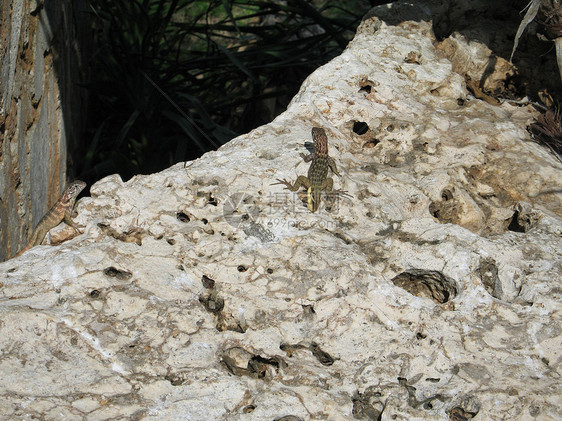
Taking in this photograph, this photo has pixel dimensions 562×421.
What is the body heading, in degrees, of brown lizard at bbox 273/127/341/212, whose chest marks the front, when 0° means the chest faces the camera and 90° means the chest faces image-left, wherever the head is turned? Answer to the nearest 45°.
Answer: approximately 180°

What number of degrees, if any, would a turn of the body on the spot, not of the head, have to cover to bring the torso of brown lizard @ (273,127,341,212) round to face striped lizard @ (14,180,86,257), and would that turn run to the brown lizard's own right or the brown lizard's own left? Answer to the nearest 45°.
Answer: approximately 90° to the brown lizard's own left
